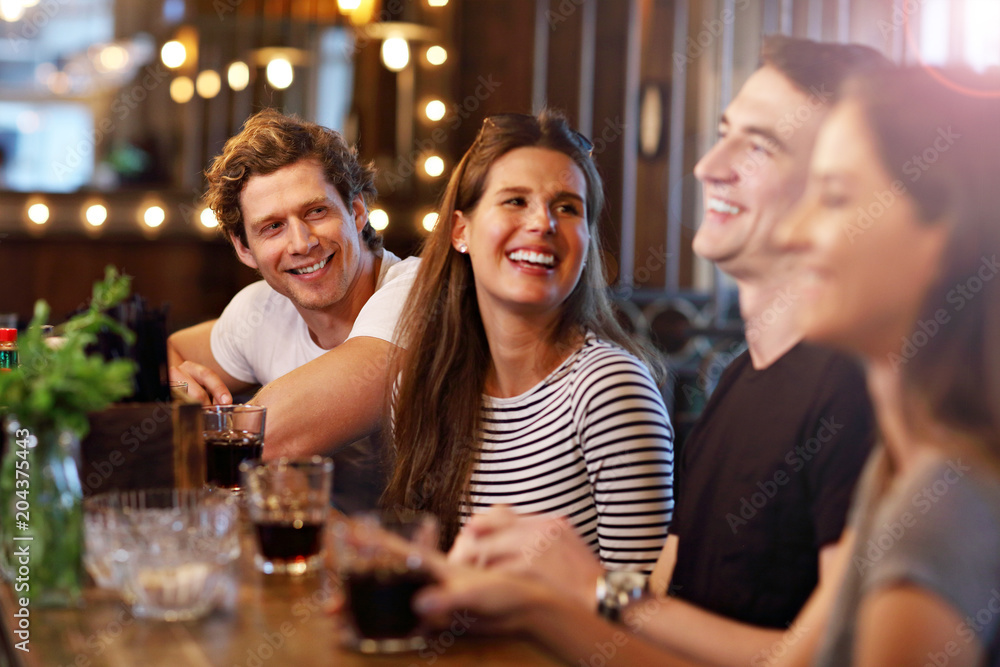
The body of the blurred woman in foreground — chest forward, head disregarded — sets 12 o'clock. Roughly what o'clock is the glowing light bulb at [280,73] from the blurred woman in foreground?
The glowing light bulb is roughly at 2 o'clock from the blurred woman in foreground.

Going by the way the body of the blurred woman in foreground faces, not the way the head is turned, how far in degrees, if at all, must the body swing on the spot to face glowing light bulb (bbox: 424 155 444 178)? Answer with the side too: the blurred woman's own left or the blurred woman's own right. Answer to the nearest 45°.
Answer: approximately 90° to the blurred woman's own right

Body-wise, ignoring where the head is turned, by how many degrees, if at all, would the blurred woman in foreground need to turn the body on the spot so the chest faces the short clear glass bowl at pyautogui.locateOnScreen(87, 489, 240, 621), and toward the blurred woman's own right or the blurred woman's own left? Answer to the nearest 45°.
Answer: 0° — they already face it

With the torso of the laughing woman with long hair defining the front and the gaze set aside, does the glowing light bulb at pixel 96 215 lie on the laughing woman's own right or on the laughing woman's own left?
on the laughing woman's own right

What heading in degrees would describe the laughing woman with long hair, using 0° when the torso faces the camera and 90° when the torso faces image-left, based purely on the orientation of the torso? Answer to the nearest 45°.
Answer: approximately 45°

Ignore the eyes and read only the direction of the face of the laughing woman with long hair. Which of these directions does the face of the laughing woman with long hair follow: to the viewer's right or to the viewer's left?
to the viewer's right

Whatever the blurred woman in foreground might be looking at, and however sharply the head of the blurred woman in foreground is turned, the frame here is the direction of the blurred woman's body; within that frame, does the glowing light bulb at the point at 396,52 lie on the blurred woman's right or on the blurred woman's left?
on the blurred woman's right

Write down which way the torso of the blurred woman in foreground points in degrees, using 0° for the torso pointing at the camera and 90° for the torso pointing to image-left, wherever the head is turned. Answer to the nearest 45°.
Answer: approximately 90°
